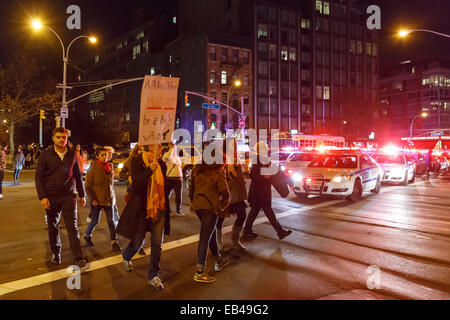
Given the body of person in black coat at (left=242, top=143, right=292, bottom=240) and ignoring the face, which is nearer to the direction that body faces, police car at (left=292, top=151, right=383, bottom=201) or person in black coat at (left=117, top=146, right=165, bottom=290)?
the police car

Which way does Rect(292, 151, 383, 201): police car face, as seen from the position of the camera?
facing the viewer and to the left of the viewer

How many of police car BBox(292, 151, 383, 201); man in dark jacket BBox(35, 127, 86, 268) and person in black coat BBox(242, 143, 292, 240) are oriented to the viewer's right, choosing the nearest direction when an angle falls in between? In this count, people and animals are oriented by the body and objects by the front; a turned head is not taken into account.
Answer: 1

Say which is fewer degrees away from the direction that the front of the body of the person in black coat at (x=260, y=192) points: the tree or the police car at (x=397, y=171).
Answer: the police car

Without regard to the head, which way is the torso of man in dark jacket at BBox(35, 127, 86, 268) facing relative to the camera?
toward the camera

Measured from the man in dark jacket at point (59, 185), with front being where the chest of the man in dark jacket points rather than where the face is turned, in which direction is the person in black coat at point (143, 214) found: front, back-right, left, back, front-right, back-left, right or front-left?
front-left

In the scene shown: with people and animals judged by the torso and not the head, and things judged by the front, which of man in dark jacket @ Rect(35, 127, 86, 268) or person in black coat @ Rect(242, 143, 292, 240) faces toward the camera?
the man in dark jacket

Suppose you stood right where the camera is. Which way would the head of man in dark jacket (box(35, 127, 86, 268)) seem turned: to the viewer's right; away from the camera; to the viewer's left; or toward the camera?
toward the camera

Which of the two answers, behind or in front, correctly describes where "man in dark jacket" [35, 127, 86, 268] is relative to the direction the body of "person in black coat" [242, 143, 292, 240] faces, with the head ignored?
behind

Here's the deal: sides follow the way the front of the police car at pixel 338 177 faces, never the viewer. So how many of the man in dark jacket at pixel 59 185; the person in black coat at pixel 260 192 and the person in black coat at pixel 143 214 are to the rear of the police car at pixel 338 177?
0
